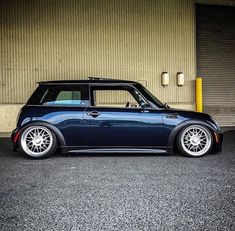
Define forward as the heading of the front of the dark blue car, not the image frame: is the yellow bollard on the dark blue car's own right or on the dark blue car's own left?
on the dark blue car's own left

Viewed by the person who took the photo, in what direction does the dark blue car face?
facing to the right of the viewer
